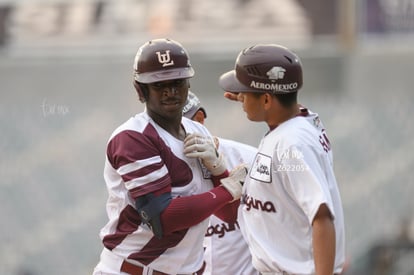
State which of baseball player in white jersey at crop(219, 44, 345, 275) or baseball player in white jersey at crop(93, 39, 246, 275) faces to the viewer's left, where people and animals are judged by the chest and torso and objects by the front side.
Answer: baseball player in white jersey at crop(219, 44, 345, 275)

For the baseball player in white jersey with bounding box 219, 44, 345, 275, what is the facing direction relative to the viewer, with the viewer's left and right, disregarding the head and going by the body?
facing to the left of the viewer

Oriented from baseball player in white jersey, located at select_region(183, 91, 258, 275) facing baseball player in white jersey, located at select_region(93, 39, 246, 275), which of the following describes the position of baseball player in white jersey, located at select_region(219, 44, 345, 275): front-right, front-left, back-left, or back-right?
front-left

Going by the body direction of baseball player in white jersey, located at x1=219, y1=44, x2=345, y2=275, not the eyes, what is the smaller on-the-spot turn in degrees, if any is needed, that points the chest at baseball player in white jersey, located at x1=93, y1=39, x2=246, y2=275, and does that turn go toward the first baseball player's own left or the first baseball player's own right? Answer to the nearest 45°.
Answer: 0° — they already face them

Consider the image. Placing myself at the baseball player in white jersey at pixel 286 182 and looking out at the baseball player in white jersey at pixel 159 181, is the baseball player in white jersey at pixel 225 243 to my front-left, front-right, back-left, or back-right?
front-right

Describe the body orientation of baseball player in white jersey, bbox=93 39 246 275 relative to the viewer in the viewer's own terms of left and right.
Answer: facing the viewer and to the right of the viewer

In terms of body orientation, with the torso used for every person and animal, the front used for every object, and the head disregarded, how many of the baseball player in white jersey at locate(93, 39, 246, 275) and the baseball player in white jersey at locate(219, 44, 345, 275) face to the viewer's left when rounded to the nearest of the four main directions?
1

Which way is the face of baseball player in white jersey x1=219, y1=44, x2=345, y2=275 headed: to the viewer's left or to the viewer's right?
to the viewer's left

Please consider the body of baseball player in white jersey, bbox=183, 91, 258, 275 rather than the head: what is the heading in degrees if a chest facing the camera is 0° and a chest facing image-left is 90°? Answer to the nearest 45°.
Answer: approximately 45°

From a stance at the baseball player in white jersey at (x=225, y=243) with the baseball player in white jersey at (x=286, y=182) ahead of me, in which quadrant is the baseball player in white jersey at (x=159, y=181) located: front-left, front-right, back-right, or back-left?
front-right

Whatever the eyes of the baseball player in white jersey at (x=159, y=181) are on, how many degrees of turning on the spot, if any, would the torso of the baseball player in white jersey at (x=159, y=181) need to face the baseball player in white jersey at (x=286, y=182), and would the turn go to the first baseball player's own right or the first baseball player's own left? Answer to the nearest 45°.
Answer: approximately 45° to the first baseball player's own left
